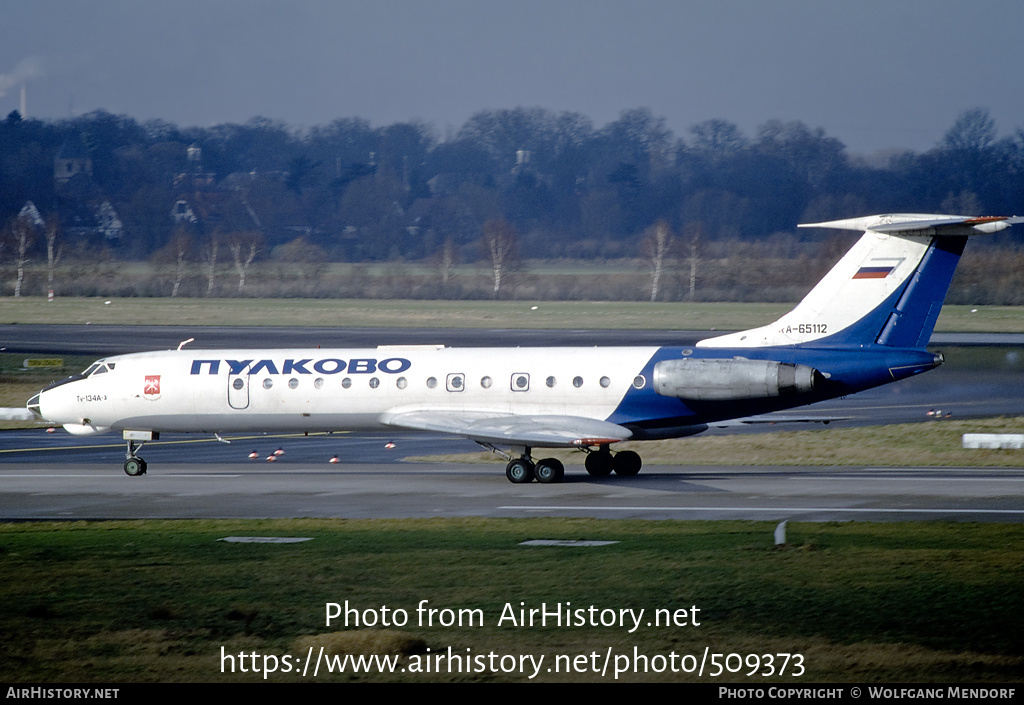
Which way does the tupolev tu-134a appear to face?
to the viewer's left
